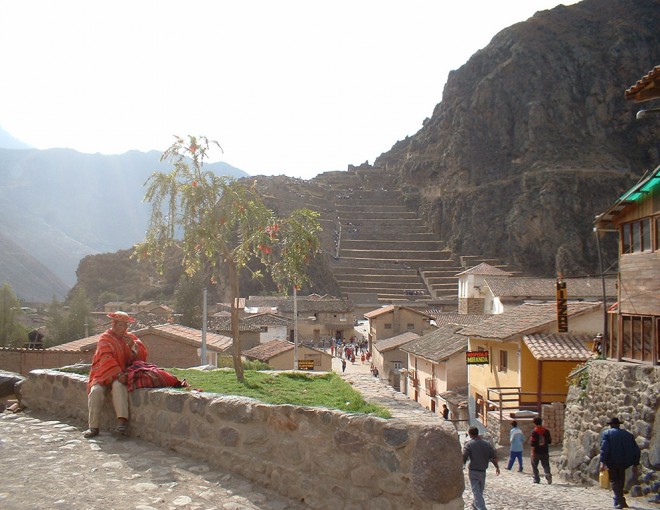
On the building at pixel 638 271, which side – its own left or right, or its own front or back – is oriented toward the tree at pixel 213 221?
front

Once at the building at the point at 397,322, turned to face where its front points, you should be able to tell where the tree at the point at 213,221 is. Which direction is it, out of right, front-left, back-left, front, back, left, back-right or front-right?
front-left

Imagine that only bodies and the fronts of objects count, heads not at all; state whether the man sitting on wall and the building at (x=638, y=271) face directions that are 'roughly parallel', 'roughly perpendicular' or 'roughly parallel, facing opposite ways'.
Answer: roughly perpendicular

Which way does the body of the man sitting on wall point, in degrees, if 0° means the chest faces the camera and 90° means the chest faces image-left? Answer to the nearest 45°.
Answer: approximately 0°

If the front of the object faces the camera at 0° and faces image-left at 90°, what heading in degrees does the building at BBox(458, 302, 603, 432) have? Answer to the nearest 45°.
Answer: approximately 45°

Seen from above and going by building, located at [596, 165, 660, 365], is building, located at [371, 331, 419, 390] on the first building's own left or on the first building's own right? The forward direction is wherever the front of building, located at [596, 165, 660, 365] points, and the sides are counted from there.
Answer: on the first building's own right

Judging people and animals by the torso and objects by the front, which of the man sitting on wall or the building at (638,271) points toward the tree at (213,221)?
the building

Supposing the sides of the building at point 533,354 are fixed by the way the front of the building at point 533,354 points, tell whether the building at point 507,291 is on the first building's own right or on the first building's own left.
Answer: on the first building's own right

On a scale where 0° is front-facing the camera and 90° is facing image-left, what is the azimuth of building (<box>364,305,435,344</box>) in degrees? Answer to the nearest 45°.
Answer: approximately 45°

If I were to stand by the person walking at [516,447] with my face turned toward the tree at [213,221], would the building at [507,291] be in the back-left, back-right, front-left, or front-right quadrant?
back-right

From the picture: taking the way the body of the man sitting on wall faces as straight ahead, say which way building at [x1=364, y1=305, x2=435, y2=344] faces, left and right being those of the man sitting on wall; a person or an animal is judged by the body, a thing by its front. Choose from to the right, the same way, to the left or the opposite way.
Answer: to the right

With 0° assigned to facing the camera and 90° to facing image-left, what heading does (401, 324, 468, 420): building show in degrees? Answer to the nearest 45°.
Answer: approximately 45°

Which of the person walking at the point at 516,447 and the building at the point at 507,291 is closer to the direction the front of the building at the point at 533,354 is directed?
the person walking
